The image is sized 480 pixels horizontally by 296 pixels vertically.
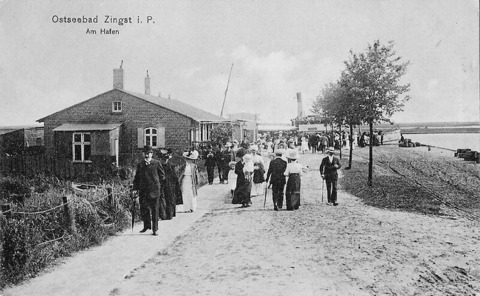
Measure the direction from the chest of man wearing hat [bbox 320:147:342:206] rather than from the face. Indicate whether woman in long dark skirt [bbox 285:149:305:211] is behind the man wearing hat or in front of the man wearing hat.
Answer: in front

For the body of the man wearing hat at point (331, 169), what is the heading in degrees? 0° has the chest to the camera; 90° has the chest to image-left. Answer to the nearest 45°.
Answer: approximately 0°

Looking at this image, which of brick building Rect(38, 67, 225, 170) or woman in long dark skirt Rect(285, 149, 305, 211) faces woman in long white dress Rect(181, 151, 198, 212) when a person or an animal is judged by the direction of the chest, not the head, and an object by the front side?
the brick building

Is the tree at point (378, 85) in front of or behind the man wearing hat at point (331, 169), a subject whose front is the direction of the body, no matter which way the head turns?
behind

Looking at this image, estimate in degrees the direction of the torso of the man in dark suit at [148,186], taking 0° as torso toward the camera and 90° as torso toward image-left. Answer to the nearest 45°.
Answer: approximately 0°

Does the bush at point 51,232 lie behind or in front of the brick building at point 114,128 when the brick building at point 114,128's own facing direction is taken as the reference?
in front
